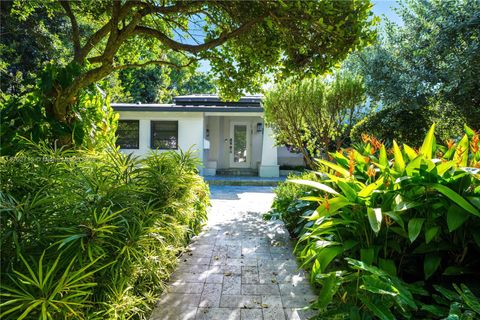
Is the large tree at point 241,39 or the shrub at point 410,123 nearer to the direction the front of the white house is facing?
the large tree

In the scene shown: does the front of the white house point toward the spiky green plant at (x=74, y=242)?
yes

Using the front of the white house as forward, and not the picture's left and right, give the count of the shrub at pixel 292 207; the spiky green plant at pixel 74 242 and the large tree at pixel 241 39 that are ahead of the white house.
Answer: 3

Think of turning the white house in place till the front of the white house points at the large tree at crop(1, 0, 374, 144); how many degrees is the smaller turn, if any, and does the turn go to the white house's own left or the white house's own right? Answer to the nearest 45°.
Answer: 0° — it already faces it

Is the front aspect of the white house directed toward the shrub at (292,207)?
yes

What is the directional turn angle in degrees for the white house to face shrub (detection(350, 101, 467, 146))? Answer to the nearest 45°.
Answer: approximately 45° to its left

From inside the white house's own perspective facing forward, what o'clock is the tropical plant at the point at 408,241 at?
The tropical plant is roughly at 12 o'clock from the white house.

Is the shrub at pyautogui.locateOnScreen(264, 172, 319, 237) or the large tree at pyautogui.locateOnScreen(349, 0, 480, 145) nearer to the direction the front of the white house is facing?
the shrub

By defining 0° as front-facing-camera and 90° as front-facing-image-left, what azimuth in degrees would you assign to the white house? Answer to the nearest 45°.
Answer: approximately 0°
